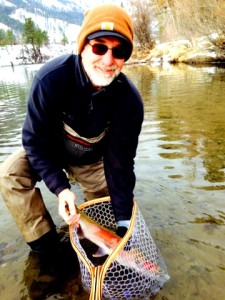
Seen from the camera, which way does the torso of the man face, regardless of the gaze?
toward the camera
